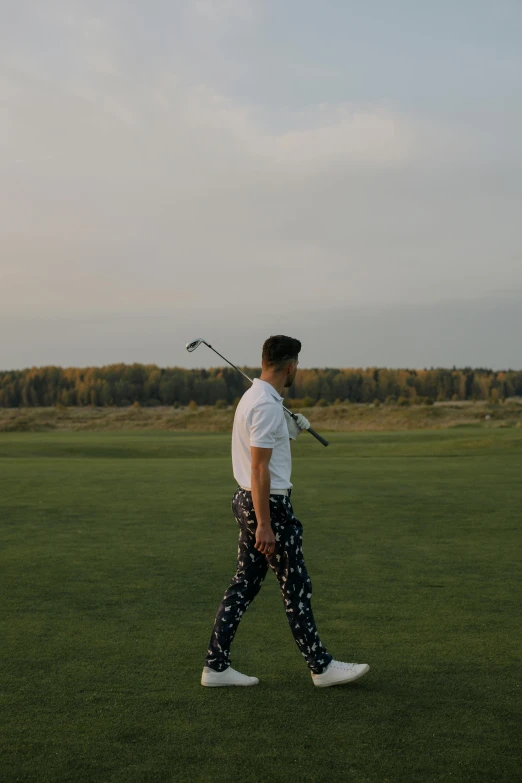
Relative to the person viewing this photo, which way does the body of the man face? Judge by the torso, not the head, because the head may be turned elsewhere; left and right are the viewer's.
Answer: facing to the right of the viewer

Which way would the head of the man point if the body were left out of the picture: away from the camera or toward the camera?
away from the camera
